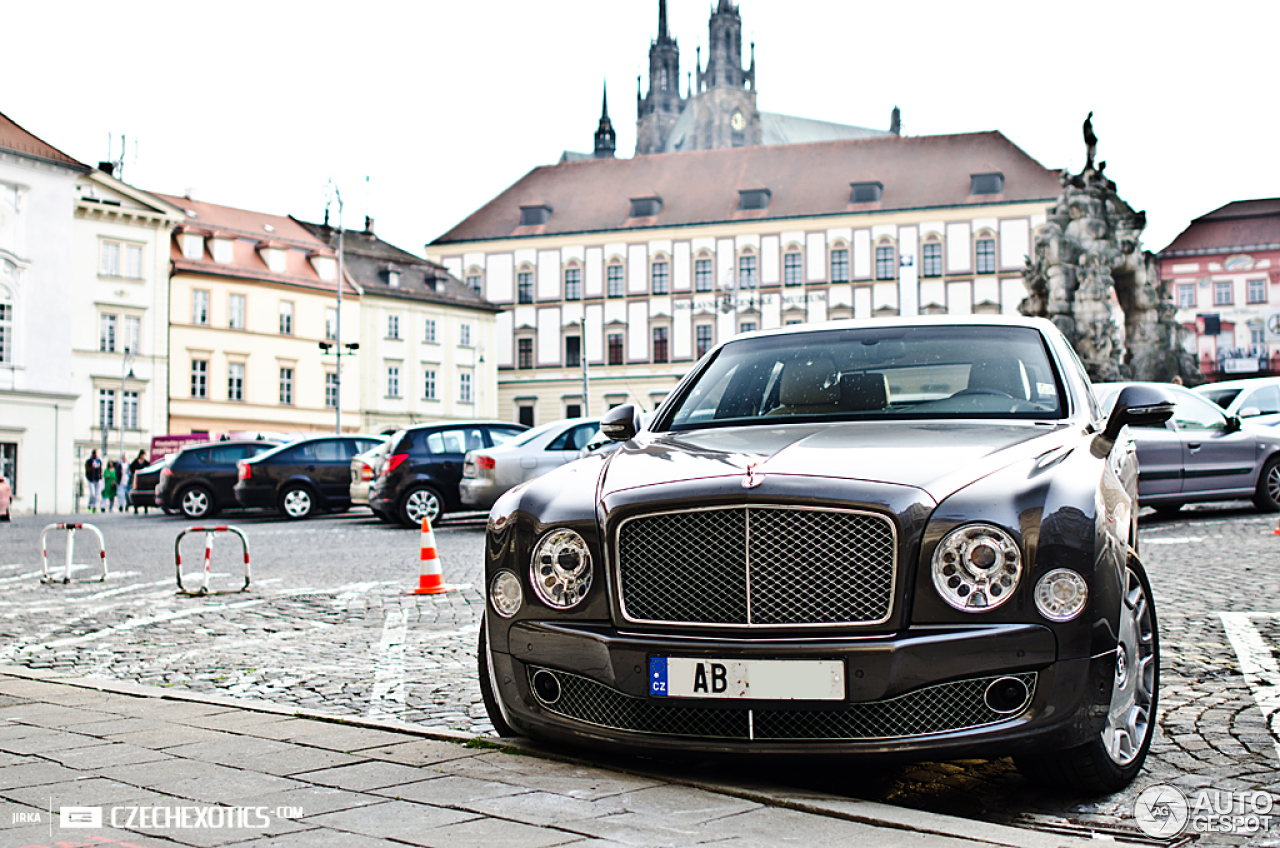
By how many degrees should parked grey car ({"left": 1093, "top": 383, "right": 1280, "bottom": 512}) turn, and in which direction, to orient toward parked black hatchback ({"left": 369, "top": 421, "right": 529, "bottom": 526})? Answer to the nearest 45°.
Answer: approximately 180°

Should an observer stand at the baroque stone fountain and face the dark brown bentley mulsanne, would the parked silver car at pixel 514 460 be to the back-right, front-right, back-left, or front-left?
front-right

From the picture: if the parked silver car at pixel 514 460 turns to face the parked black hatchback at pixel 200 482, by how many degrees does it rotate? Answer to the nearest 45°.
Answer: approximately 90° to its left

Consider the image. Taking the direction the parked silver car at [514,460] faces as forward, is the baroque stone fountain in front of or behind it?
in front

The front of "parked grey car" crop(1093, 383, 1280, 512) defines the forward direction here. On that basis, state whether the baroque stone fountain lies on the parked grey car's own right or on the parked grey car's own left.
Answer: on the parked grey car's own left

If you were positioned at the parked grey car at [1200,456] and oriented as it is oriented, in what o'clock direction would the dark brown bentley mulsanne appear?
The dark brown bentley mulsanne is roughly at 3 o'clock from the parked grey car.

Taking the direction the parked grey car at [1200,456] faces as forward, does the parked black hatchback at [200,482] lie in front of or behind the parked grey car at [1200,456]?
behind

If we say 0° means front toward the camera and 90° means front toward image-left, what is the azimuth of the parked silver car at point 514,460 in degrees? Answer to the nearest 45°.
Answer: approximately 225°

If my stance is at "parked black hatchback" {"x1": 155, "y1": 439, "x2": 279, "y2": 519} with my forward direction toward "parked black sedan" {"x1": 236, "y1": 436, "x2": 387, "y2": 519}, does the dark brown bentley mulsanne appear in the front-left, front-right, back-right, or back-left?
front-right

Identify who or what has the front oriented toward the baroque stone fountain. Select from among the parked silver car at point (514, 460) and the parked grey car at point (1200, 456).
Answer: the parked silver car

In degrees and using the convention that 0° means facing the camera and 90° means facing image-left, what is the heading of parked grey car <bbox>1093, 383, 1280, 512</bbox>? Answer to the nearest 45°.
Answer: approximately 270°

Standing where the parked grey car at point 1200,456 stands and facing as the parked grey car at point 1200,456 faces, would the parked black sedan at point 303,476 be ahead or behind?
behind

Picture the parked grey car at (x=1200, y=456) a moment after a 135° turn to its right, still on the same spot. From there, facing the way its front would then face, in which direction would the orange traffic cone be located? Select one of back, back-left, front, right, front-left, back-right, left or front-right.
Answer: front

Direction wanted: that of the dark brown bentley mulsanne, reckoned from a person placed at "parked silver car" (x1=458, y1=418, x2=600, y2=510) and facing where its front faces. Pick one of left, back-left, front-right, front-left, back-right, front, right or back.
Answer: back-right
